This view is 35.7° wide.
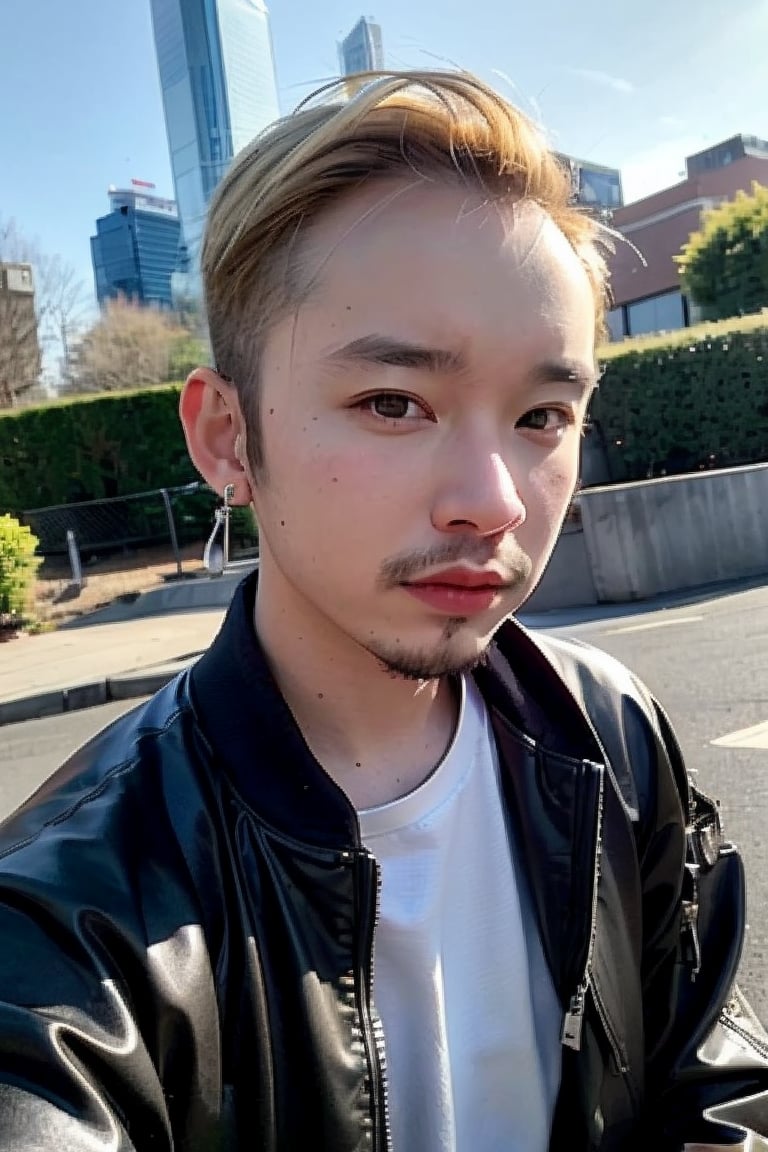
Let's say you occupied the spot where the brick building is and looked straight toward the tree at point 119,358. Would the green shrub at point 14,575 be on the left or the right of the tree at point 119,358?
left

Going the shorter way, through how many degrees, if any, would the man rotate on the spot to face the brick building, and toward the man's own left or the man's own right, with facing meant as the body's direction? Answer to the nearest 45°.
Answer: approximately 135° to the man's own left

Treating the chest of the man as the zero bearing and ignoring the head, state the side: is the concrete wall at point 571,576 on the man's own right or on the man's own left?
on the man's own left

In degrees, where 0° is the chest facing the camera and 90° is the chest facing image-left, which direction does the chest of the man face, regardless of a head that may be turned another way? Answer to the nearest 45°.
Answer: approximately 315°

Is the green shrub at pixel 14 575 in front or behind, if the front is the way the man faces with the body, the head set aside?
behind

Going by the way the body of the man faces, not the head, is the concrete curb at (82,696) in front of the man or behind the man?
behind

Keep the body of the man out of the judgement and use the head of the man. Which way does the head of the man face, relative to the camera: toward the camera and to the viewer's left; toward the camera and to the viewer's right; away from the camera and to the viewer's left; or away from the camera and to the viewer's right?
toward the camera and to the viewer's right

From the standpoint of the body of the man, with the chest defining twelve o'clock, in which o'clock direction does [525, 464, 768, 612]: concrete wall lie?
The concrete wall is roughly at 8 o'clock from the man.
